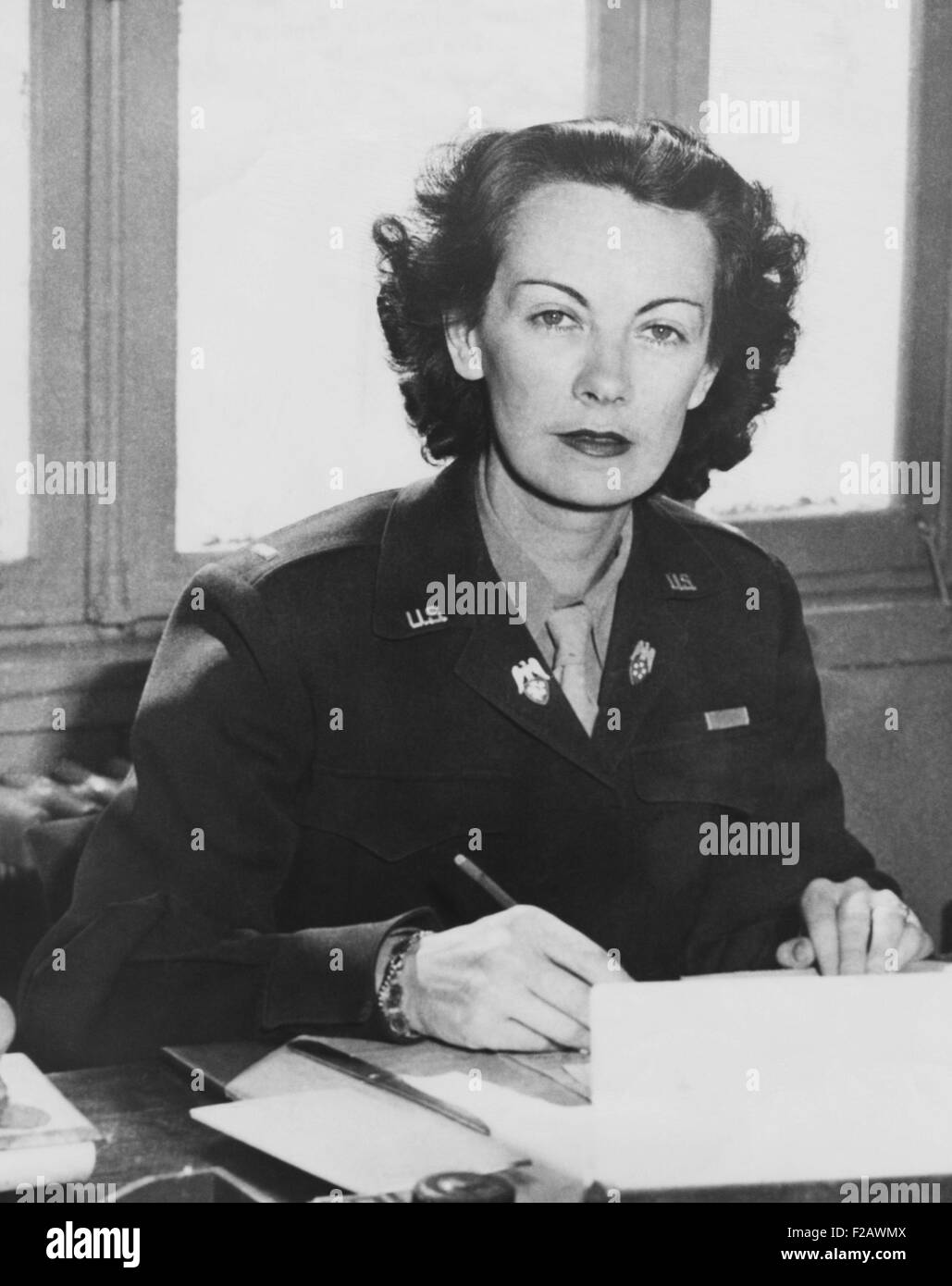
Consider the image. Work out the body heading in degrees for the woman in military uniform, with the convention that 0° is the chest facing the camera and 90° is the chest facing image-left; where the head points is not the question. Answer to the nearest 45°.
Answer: approximately 315°
